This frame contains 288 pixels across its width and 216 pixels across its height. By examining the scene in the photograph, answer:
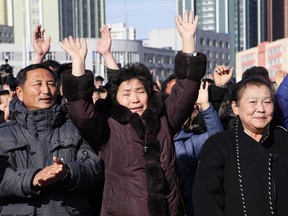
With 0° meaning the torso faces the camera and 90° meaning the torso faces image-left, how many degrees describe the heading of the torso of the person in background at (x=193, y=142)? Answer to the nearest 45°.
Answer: approximately 0°

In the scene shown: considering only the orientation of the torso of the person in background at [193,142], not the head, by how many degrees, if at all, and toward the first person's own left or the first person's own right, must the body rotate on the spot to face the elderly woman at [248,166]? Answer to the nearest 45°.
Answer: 0° — they already face them
